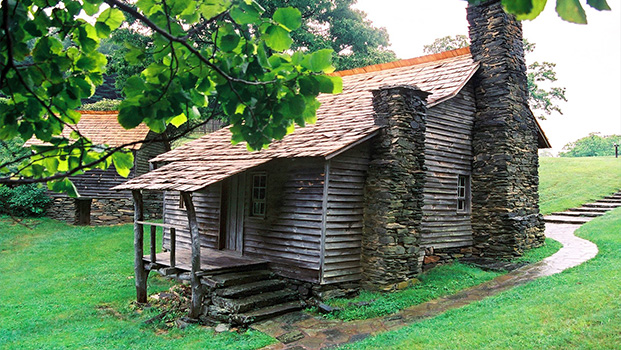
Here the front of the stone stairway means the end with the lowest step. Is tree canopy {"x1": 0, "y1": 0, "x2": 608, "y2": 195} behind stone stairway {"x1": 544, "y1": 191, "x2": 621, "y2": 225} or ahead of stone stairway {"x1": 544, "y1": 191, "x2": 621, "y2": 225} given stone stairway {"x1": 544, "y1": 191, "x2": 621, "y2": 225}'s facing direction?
ahead

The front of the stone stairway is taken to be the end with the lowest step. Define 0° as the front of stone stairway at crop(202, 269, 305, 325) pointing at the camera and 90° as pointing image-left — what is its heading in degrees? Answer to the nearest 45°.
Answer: approximately 315°

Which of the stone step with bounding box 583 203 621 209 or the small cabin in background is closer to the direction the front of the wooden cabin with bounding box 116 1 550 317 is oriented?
the small cabin in background

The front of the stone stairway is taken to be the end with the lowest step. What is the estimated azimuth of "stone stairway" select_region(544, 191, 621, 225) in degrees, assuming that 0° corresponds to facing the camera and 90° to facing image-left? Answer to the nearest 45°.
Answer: approximately 45°

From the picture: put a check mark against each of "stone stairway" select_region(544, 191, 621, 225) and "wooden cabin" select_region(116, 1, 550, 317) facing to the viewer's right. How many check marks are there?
0

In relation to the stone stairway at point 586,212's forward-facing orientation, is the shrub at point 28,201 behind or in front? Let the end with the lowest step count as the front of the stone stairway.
in front

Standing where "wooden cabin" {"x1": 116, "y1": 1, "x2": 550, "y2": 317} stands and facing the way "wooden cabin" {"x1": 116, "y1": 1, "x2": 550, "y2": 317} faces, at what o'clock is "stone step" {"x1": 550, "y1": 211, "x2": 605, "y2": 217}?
The stone step is roughly at 6 o'clock from the wooden cabin.

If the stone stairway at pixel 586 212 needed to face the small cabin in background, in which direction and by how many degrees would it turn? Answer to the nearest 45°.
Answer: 0° — it already faces it

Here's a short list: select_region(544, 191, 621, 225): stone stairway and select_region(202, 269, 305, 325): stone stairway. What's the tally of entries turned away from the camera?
0

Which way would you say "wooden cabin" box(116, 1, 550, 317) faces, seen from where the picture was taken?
facing the viewer and to the left of the viewer

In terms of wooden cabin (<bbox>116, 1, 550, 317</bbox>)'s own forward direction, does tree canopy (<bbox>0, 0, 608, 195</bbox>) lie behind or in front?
in front

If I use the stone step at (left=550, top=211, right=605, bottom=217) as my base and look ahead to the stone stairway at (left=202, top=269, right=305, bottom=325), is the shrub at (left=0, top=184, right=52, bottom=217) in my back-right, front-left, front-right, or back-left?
front-right

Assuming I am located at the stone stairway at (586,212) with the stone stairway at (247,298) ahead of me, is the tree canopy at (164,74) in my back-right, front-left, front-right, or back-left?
front-left

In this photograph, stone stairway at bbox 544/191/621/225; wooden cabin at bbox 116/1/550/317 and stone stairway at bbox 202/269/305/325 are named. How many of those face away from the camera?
0

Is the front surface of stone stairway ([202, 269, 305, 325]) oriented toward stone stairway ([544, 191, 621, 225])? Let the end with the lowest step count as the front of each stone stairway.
no

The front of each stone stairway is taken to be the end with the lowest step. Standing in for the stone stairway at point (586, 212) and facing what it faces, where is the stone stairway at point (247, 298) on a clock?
the stone stairway at point (247, 298) is roughly at 11 o'clock from the stone stairway at point (586, 212).

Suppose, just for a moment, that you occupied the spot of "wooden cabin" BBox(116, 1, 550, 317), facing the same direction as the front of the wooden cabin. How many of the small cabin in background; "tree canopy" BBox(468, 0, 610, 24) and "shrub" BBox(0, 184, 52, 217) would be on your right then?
2
